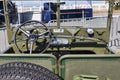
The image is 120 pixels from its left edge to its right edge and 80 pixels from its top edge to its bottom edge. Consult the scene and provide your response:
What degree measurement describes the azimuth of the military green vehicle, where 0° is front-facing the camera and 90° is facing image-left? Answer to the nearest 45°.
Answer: approximately 180°
